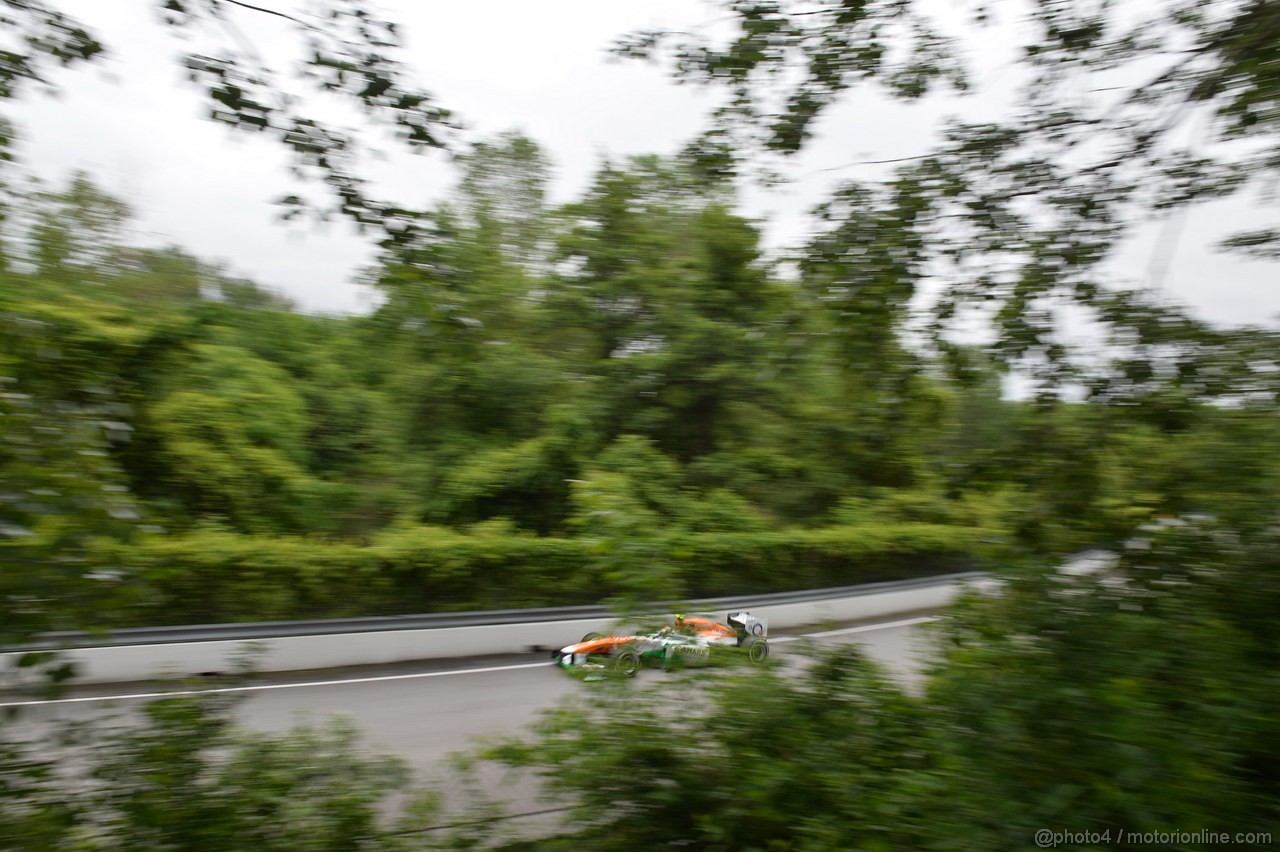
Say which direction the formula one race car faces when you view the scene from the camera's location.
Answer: facing the viewer and to the left of the viewer
